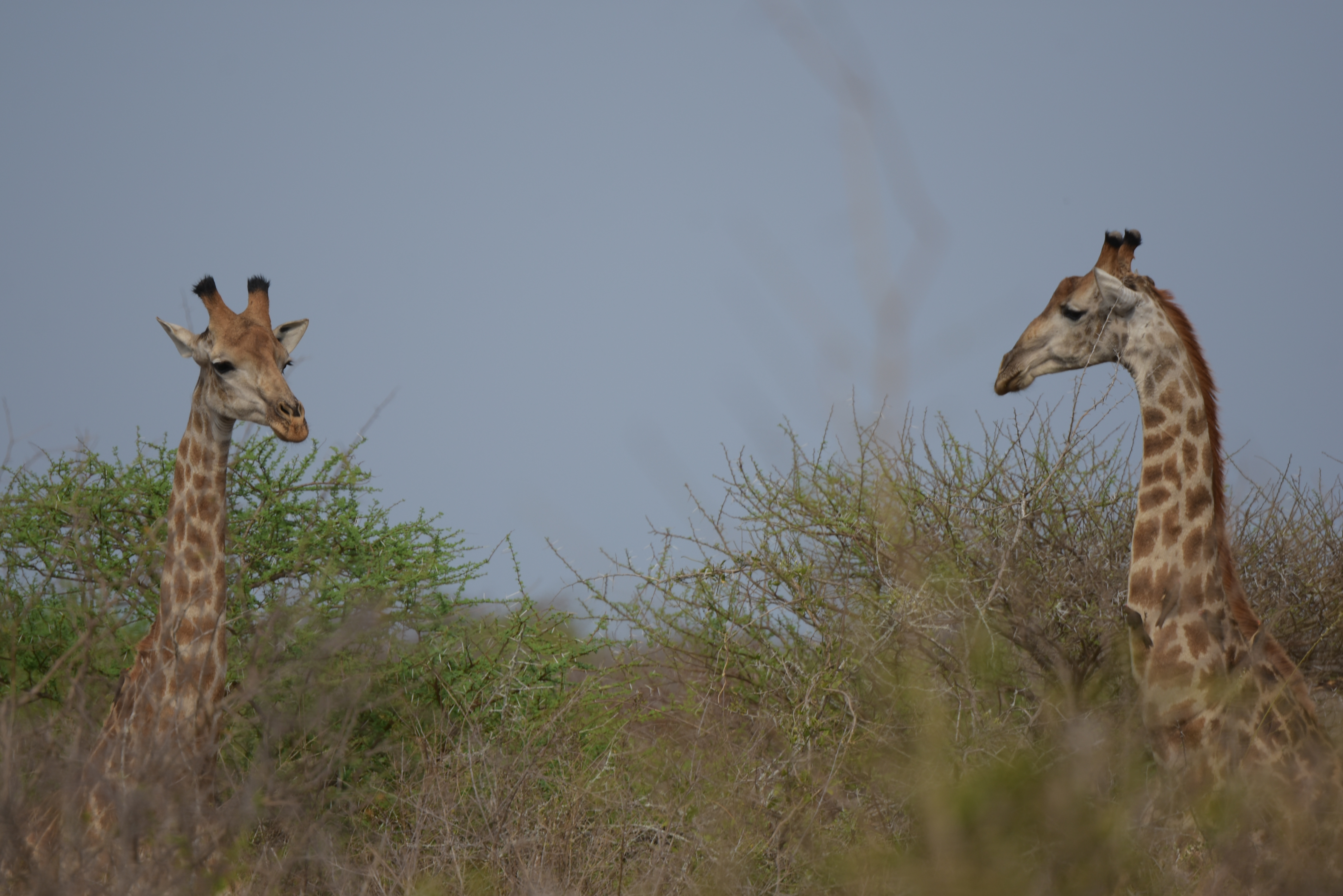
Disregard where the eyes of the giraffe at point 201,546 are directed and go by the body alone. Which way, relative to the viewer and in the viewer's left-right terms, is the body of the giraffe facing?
facing the viewer and to the right of the viewer

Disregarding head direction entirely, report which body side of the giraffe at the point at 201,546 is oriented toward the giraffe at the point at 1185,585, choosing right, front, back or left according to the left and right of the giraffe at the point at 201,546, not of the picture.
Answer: front

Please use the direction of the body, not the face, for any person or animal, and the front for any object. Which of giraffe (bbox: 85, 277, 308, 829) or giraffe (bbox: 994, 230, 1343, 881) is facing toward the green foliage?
giraffe (bbox: 994, 230, 1343, 881)

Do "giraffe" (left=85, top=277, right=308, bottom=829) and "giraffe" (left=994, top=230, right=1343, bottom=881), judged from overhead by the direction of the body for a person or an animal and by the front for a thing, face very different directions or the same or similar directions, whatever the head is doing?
very different directions

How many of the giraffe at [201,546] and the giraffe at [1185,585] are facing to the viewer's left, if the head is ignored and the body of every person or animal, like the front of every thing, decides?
1

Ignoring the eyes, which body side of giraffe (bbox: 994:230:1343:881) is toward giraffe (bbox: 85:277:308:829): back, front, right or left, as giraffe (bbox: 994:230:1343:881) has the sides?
front

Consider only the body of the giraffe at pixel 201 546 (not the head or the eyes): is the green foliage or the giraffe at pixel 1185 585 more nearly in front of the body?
the giraffe

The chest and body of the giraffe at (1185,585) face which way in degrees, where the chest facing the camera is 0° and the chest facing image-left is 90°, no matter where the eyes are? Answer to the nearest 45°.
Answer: approximately 90°
